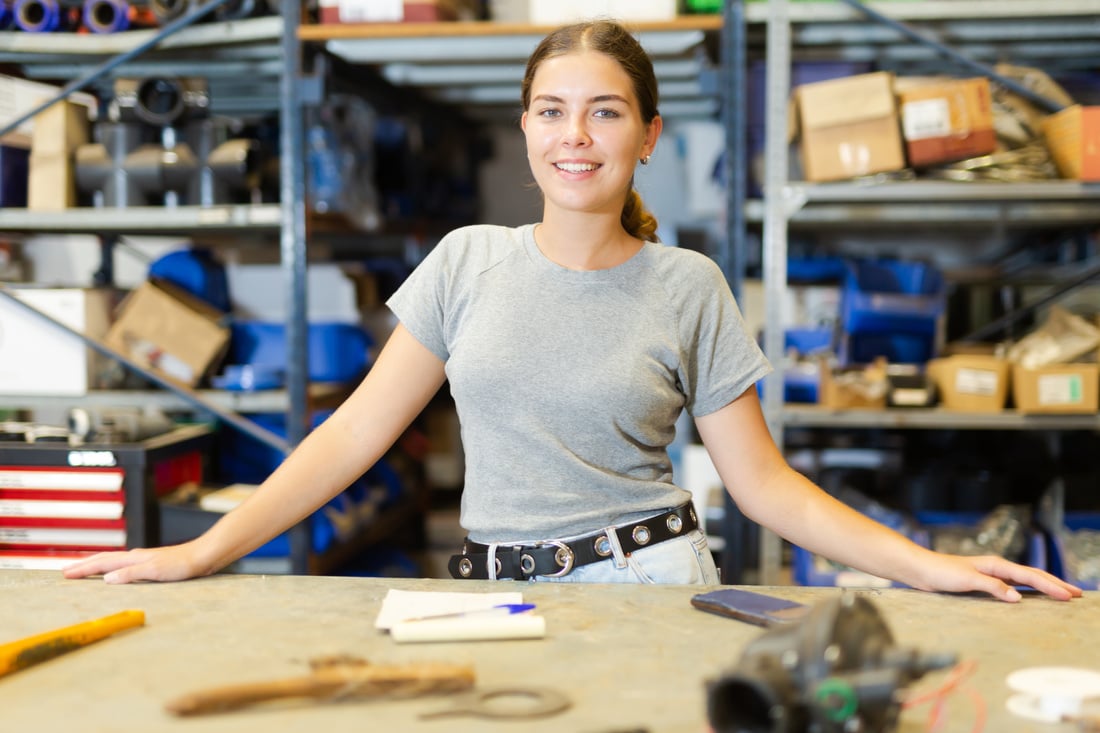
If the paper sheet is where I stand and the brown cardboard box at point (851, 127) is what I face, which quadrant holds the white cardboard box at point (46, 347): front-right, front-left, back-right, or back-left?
front-left

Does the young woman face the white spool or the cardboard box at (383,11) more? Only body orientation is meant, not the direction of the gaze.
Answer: the white spool

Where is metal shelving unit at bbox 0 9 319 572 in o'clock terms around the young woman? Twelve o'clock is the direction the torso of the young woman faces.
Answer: The metal shelving unit is roughly at 5 o'clock from the young woman.

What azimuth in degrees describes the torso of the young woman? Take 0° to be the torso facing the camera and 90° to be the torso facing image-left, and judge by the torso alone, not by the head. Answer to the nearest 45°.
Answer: approximately 0°

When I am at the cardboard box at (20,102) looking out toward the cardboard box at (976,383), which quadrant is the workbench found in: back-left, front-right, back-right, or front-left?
front-right

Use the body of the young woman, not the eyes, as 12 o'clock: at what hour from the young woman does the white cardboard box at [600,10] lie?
The white cardboard box is roughly at 6 o'clock from the young woman.

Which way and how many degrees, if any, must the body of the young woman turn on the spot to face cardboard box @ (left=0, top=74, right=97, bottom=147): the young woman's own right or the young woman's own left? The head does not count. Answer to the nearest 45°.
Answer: approximately 135° to the young woman's own right

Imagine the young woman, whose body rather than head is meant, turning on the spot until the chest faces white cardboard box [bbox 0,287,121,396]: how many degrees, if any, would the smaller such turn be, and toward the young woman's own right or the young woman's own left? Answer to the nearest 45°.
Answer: approximately 135° to the young woman's own right

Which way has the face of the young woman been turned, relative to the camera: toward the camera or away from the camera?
toward the camera

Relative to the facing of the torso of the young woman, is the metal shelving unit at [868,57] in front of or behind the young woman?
behind

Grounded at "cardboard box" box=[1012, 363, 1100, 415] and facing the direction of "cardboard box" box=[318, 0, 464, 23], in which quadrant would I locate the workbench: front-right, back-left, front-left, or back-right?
front-left

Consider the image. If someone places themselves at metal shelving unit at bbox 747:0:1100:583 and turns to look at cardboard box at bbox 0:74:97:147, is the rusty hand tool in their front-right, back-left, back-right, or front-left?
front-left

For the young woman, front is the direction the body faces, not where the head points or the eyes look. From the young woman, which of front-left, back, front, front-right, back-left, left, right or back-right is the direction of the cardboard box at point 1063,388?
back-left

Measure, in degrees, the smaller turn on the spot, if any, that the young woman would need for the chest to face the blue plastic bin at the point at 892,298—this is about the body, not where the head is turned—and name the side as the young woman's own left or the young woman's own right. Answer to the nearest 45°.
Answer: approximately 135° to the young woman's own left

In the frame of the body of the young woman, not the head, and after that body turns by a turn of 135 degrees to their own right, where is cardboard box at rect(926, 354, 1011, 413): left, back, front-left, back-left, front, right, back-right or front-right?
right
